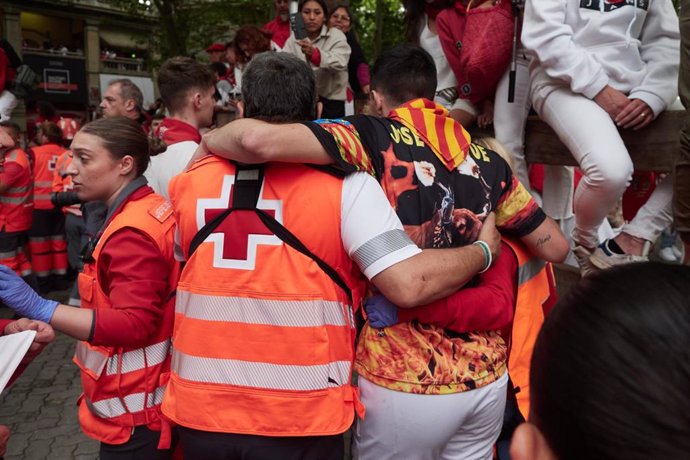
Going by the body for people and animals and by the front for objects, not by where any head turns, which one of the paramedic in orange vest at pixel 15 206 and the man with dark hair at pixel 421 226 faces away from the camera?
the man with dark hair

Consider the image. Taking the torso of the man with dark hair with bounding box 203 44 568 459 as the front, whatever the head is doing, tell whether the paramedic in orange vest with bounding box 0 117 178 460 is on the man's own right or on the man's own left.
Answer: on the man's own left

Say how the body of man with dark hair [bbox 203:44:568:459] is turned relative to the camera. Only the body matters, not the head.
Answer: away from the camera

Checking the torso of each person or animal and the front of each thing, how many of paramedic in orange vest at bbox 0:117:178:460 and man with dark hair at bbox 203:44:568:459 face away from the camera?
1

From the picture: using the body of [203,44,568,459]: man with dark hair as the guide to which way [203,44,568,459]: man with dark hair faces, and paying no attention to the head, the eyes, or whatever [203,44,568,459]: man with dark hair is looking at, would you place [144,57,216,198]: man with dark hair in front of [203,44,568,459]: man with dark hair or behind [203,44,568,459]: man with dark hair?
in front

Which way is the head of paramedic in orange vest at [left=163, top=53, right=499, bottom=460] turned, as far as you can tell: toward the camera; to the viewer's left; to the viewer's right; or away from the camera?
away from the camera
